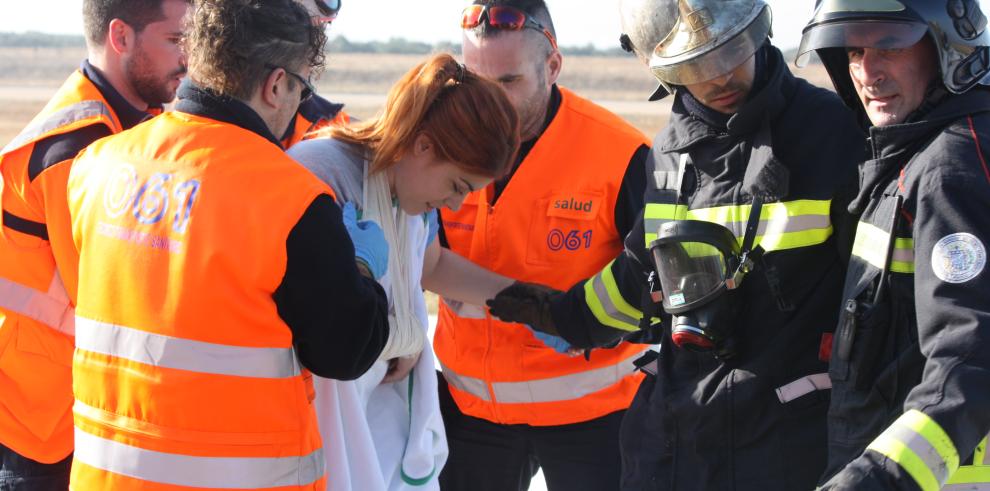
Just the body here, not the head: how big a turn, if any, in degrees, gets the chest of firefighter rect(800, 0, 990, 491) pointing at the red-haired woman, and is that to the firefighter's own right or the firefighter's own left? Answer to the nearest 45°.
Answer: approximately 45° to the firefighter's own right

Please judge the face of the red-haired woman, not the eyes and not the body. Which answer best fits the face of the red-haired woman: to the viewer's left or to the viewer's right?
to the viewer's right

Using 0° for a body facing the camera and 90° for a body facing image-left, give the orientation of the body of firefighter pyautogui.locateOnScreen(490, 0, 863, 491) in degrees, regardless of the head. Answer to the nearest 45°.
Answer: approximately 0°

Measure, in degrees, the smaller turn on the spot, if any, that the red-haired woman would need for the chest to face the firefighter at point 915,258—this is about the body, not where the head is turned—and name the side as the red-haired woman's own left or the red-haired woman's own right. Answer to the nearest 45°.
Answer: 0° — they already face them

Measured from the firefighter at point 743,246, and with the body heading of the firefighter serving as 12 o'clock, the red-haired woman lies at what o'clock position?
The red-haired woman is roughly at 3 o'clock from the firefighter.

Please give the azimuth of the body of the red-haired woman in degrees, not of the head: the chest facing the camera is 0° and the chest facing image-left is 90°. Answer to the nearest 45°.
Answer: approximately 315°

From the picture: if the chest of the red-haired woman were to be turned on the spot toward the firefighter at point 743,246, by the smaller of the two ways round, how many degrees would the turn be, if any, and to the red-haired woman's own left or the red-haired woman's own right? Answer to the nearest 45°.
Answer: approximately 45° to the red-haired woman's own left
